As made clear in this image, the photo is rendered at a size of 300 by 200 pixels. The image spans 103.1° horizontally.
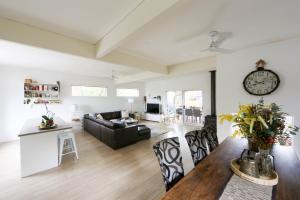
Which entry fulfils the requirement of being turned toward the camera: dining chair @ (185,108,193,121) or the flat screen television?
the flat screen television

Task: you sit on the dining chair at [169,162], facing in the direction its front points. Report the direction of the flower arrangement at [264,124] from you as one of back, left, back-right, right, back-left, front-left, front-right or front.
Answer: front-left

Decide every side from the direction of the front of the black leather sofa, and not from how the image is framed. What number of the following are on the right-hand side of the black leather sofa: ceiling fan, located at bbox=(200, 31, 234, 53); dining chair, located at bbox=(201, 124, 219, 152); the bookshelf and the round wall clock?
3

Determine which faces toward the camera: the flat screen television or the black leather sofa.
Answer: the flat screen television

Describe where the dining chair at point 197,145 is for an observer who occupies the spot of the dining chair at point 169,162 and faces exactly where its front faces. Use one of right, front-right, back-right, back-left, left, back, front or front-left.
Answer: left

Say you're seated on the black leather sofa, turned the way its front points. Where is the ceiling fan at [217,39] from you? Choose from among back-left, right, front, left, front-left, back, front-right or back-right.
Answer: right

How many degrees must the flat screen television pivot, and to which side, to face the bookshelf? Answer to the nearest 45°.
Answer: approximately 45° to its right

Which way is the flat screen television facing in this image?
toward the camera

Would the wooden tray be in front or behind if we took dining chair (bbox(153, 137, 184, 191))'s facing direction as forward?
in front

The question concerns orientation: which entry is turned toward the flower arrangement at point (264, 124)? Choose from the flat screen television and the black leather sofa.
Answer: the flat screen television

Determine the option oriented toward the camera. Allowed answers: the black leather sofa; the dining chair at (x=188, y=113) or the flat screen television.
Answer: the flat screen television

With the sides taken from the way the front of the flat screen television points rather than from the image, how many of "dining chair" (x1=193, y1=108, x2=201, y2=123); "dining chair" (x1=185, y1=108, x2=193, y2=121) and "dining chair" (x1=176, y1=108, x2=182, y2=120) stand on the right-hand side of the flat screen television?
0
